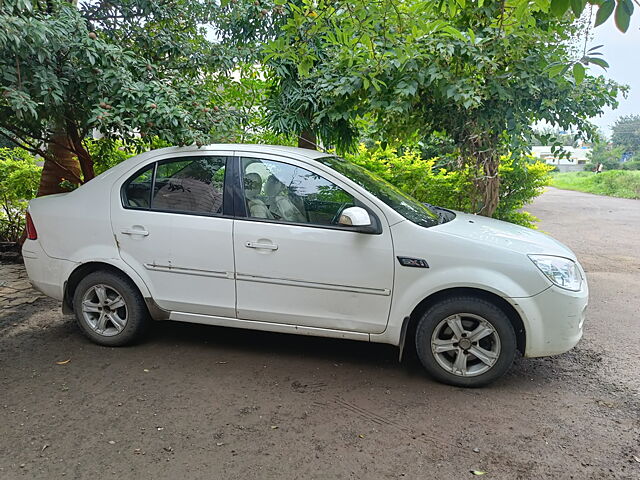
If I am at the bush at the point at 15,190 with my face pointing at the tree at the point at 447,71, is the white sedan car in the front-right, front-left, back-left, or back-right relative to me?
front-right

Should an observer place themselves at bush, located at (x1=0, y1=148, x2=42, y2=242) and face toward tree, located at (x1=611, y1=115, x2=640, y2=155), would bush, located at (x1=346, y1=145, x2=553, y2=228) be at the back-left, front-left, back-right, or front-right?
front-right

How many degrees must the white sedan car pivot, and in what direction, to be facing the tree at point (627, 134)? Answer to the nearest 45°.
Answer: approximately 45° to its left

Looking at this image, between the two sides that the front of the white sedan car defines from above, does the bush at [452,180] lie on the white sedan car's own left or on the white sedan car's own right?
on the white sedan car's own left

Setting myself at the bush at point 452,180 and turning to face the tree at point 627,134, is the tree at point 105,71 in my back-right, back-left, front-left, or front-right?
back-left

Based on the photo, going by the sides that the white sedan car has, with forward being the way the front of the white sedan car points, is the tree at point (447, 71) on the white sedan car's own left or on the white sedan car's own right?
on the white sedan car's own left

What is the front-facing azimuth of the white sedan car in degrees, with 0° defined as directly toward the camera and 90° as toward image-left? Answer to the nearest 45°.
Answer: approximately 270°

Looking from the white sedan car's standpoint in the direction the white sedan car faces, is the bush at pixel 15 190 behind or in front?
behind

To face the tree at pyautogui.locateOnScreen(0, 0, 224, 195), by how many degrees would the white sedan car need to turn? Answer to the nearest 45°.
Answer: approximately 135° to its left
